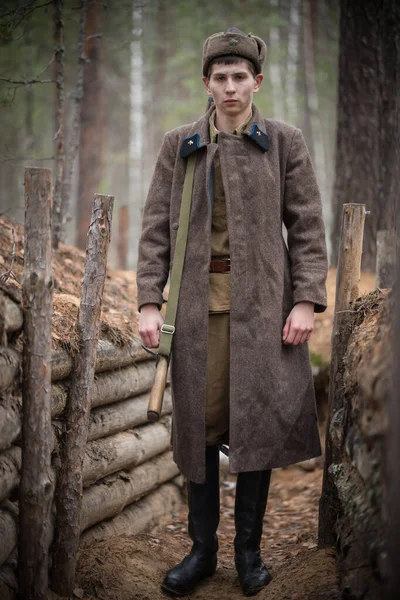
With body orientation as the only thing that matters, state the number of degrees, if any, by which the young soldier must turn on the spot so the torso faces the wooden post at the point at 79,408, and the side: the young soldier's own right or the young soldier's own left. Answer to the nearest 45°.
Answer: approximately 90° to the young soldier's own right

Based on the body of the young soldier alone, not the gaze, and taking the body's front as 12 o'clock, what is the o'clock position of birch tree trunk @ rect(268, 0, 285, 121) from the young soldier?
The birch tree trunk is roughly at 6 o'clock from the young soldier.

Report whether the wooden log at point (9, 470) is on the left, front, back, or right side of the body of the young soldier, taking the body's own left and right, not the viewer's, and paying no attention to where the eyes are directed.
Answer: right

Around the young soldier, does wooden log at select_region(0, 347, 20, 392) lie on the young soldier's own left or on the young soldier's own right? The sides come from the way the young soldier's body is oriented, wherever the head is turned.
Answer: on the young soldier's own right

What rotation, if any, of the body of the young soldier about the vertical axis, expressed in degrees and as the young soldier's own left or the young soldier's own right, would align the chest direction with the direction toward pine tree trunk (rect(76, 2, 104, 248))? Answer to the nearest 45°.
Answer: approximately 180°

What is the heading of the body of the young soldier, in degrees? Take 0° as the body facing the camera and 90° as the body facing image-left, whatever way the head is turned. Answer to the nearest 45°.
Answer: approximately 0°

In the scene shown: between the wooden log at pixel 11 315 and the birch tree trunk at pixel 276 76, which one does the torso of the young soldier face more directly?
the wooden log

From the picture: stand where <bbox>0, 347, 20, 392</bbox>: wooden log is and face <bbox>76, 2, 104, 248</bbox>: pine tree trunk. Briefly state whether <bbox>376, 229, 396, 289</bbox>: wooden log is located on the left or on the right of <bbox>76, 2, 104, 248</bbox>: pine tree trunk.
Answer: right

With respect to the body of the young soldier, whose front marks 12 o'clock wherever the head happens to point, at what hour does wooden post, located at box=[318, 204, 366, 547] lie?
The wooden post is roughly at 8 o'clock from the young soldier.

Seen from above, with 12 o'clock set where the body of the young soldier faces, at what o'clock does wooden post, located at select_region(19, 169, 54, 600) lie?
The wooden post is roughly at 2 o'clock from the young soldier.

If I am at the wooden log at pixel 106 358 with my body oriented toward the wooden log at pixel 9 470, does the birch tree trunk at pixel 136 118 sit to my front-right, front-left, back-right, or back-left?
back-right

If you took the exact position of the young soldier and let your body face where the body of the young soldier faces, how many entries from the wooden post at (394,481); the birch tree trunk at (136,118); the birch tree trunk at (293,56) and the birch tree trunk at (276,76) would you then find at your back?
3
